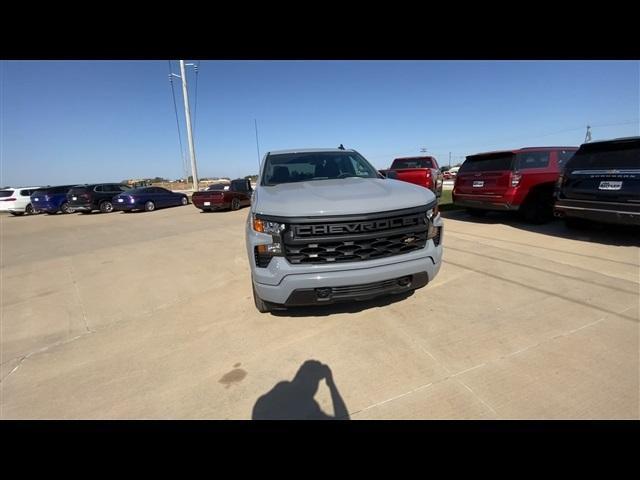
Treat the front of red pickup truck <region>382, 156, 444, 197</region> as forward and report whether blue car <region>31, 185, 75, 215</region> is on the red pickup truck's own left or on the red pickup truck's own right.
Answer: on the red pickup truck's own left

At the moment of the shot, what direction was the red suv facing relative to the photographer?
facing away from the viewer and to the right of the viewer

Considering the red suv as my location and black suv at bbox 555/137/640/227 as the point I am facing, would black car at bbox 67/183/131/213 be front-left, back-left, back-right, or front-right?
back-right

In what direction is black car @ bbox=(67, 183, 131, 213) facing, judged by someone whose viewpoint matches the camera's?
facing away from the viewer and to the right of the viewer

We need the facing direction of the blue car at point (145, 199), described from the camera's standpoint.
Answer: facing away from the viewer and to the right of the viewer

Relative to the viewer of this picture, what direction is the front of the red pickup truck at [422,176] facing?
facing away from the viewer and to the right of the viewer
